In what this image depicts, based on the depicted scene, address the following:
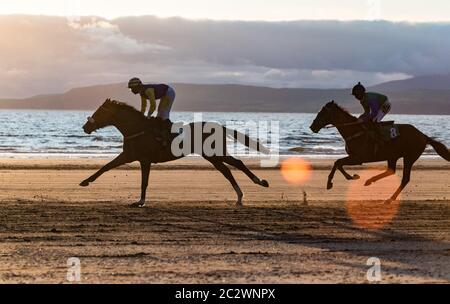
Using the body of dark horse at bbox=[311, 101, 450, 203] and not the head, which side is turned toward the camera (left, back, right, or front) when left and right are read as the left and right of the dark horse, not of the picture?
left

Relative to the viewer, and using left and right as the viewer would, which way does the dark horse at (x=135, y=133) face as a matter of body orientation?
facing to the left of the viewer

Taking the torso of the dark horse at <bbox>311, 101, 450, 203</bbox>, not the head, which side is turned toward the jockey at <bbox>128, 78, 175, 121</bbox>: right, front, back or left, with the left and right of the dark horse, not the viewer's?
front

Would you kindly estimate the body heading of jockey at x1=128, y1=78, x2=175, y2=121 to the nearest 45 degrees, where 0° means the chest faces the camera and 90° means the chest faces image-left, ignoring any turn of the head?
approximately 90°

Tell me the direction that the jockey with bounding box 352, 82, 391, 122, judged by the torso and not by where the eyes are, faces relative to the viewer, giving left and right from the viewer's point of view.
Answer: facing to the left of the viewer

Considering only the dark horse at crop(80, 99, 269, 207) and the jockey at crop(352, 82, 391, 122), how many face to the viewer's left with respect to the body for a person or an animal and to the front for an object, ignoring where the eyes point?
2

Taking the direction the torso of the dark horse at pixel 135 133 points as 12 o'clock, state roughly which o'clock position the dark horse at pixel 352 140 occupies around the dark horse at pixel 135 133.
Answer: the dark horse at pixel 352 140 is roughly at 6 o'clock from the dark horse at pixel 135 133.

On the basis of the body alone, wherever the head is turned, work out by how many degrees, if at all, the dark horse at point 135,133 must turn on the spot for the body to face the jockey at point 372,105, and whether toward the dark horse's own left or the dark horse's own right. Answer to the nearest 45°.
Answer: approximately 180°

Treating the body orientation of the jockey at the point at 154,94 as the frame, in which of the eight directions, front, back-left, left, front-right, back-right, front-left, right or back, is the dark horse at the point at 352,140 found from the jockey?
back

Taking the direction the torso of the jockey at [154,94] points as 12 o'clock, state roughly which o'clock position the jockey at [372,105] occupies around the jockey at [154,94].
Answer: the jockey at [372,105] is roughly at 6 o'clock from the jockey at [154,94].

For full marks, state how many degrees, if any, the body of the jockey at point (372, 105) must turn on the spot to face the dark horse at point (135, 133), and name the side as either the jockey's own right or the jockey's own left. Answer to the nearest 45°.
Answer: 0° — they already face it
